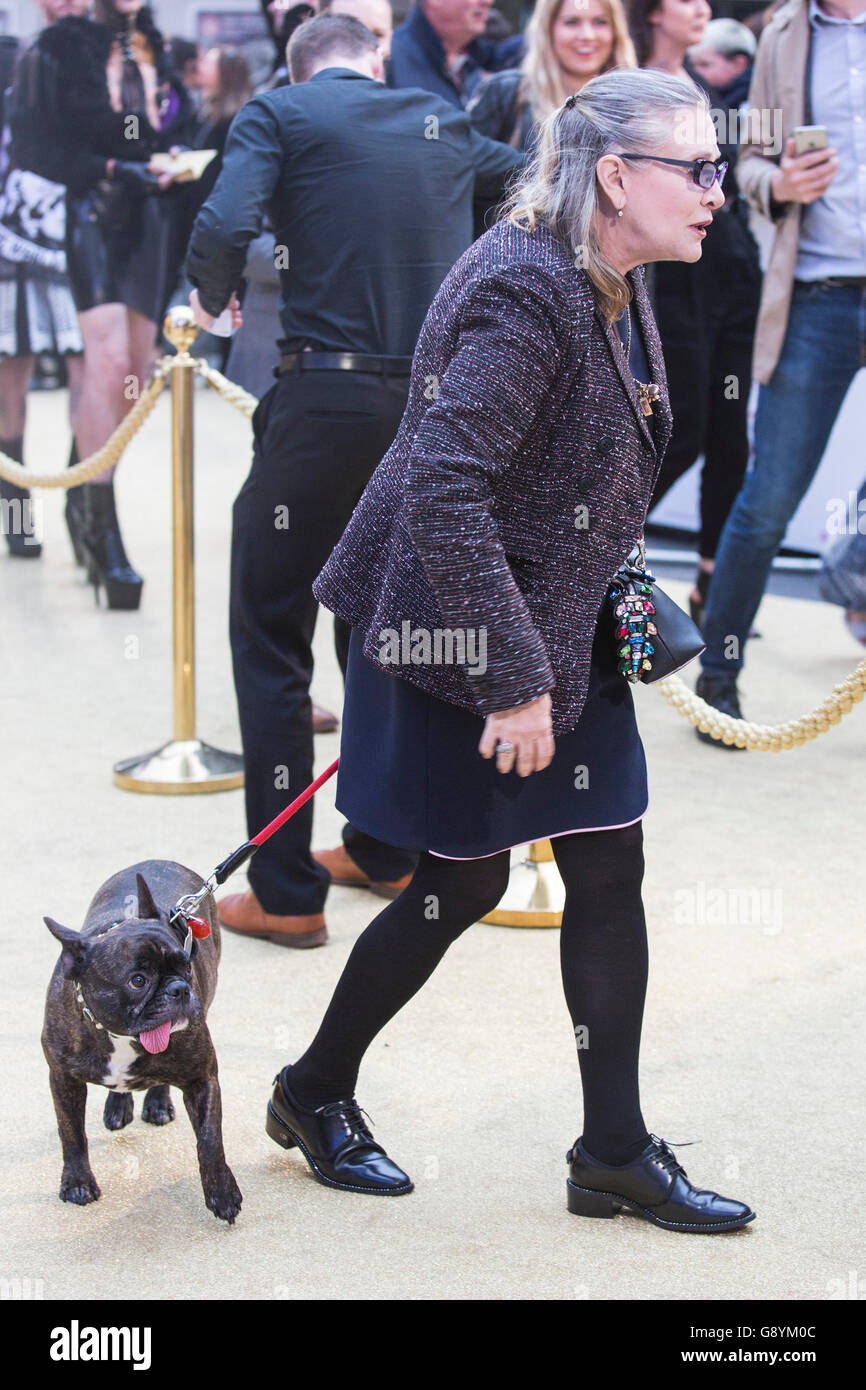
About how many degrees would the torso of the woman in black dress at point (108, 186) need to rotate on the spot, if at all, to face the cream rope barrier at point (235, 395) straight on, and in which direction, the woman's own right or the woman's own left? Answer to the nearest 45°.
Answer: approximately 45° to the woman's own right

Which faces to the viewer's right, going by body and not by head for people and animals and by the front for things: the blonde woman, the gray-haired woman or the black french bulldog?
the gray-haired woman

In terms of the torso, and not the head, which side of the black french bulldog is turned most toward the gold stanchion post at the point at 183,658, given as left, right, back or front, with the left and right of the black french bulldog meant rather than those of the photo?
back

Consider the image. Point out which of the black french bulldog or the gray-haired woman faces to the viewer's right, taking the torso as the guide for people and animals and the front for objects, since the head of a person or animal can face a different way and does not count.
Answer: the gray-haired woman

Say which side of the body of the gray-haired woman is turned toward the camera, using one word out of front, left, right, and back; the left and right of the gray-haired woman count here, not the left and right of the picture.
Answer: right

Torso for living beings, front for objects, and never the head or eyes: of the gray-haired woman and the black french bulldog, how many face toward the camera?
1

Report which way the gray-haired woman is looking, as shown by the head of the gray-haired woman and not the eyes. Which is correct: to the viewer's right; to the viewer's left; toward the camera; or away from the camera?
to the viewer's right

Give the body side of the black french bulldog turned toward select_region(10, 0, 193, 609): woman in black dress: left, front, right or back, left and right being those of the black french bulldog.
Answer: back
